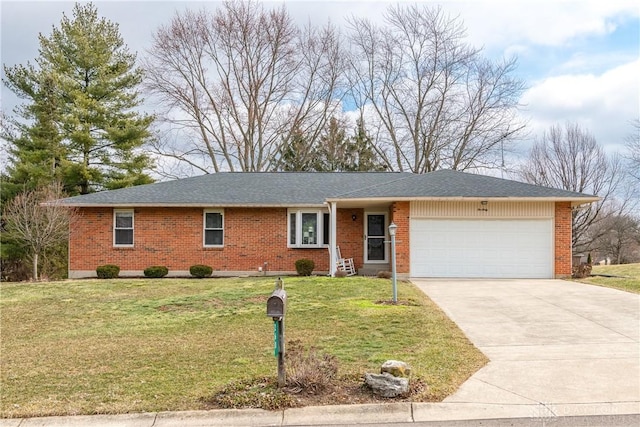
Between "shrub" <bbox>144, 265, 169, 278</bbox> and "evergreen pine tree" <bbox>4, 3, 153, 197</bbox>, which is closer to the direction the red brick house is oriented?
the shrub

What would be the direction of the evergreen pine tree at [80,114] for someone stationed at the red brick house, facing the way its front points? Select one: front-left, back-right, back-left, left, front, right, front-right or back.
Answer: back-right

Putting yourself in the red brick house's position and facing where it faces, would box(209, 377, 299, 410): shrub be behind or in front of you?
in front

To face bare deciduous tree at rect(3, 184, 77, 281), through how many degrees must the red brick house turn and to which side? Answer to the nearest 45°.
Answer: approximately 90° to its right

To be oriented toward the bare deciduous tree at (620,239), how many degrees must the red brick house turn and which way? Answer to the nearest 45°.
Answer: approximately 135° to its left

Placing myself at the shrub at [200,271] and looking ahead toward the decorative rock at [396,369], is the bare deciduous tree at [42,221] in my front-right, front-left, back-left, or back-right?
back-right

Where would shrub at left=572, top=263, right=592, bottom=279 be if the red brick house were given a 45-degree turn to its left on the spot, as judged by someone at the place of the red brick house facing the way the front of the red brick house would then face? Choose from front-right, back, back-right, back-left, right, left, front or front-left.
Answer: front-left

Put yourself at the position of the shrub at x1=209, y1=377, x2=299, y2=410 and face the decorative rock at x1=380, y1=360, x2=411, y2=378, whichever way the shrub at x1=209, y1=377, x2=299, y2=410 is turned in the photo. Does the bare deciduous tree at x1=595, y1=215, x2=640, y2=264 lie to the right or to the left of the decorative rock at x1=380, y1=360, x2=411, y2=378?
left

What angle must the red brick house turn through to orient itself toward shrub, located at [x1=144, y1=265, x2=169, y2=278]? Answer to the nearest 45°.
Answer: approximately 90° to its right

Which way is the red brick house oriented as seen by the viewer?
toward the camera

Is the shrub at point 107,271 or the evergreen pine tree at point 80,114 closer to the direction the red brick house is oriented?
the shrub

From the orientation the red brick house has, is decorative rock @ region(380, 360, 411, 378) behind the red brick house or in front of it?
in front

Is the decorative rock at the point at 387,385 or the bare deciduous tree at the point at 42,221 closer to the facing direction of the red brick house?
the decorative rock
